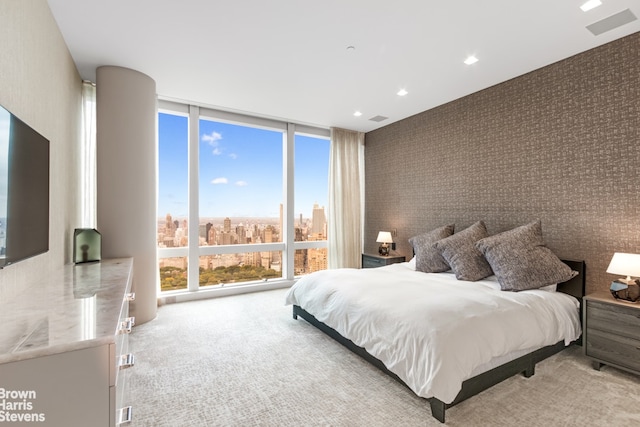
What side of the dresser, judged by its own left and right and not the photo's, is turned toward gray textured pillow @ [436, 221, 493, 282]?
front

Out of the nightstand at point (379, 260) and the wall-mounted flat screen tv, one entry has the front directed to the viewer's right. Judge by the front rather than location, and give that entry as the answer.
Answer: the wall-mounted flat screen tv

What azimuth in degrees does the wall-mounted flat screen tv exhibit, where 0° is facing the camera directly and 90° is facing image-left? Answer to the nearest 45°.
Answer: approximately 270°

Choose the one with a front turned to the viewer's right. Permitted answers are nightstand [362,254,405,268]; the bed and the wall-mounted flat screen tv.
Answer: the wall-mounted flat screen tv

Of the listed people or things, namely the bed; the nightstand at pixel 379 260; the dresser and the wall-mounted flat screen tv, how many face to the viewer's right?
2

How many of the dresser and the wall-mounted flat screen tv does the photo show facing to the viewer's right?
2

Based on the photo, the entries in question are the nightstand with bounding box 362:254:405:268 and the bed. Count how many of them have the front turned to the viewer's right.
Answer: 0

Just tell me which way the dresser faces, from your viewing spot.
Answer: facing to the right of the viewer

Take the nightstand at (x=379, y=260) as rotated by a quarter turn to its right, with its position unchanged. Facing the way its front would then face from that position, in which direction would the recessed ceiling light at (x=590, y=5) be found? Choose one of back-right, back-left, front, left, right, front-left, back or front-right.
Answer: back

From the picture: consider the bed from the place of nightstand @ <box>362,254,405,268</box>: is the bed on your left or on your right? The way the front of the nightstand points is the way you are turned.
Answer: on your left

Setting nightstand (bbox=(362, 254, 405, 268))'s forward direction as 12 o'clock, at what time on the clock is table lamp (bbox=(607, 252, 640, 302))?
The table lamp is roughly at 9 o'clock from the nightstand.

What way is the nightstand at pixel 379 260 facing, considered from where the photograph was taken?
facing the viewer and to the left of the viewer
